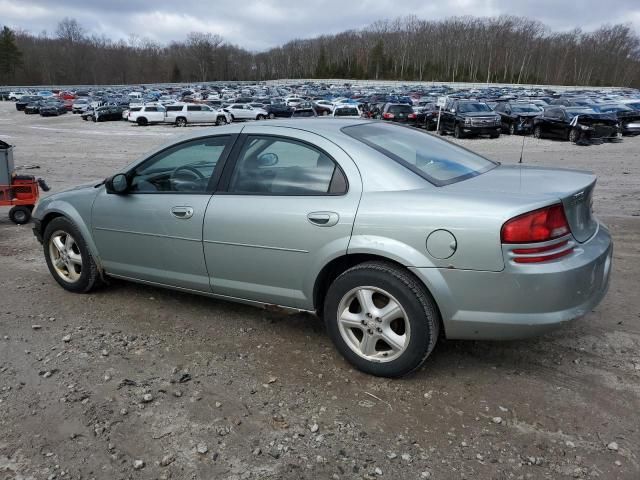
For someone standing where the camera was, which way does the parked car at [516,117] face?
facing the viewer and to the right of the viewer

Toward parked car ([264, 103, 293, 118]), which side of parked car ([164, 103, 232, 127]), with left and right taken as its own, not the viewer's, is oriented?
left

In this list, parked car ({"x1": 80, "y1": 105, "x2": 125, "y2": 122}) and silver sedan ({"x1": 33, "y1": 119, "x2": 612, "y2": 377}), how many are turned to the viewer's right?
0

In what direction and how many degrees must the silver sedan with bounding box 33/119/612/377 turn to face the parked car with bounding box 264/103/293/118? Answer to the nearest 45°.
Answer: approximately 45° to its right

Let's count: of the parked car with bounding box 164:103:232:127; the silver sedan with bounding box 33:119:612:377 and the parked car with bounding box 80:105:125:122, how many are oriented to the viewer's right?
1

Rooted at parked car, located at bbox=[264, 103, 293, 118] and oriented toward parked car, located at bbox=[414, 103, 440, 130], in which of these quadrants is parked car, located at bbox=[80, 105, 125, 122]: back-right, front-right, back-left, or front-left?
back-right

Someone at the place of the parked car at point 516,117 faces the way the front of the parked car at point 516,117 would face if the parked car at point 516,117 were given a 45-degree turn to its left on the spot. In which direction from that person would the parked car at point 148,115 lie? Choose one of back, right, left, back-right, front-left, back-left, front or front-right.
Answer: back

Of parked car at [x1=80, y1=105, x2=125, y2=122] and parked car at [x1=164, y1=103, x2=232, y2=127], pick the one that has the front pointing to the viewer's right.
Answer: parked car at [x1=164, y1=103, x2=232, y2=127]

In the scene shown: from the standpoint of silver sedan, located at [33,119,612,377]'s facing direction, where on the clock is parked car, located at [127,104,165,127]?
The parked car is roughly at 1 o'clock from the silver sedan.

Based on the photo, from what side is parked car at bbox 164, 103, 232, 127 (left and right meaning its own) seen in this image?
right

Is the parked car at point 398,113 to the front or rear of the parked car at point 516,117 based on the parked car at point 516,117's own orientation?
to the rear

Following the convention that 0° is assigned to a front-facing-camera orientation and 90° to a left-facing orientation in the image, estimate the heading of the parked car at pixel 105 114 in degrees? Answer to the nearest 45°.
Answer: approximately 45°

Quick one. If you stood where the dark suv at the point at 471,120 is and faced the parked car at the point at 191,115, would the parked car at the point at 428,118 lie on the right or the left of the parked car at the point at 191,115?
right

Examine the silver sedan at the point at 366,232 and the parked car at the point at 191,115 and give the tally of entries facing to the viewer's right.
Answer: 1

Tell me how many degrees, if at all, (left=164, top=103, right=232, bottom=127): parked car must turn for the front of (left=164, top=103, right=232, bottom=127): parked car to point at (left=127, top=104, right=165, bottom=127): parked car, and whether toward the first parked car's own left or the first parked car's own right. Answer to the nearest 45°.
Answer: approximately 180°

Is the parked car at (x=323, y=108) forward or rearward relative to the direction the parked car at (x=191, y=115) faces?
forward

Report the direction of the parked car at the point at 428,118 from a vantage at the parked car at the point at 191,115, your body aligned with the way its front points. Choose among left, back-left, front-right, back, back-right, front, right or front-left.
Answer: front-right
